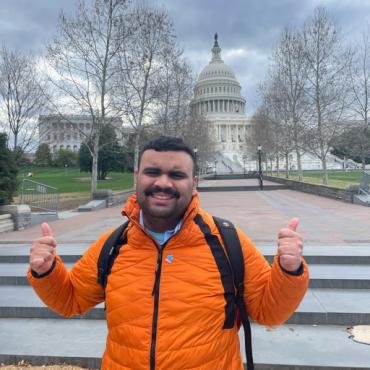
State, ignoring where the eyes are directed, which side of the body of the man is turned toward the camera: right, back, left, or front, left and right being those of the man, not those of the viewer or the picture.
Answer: front

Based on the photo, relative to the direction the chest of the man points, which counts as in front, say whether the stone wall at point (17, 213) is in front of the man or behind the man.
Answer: behind

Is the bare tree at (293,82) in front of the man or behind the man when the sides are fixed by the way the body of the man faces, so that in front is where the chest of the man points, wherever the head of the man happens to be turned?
behind

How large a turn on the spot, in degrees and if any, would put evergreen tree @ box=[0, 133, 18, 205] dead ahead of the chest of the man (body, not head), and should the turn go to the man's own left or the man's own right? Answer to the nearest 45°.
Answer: approximately 135° to the man's own right

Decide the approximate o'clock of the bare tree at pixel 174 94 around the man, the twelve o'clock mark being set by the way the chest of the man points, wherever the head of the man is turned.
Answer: The bare tree is roughly at 6 o'clock from the man.

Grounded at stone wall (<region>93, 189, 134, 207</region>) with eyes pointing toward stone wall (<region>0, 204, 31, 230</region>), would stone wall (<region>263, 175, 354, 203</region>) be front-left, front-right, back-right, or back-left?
back-left

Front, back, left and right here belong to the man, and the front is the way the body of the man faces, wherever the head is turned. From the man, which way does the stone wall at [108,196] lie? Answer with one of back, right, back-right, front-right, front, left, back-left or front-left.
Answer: back
